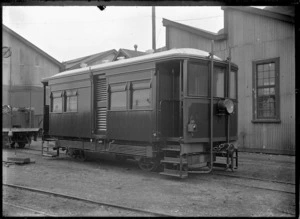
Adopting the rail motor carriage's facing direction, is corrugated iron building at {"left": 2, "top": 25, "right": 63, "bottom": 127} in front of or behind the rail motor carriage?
behind

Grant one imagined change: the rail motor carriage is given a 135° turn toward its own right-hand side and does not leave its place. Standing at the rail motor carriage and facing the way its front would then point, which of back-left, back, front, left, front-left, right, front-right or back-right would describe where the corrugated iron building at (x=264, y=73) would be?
back-right

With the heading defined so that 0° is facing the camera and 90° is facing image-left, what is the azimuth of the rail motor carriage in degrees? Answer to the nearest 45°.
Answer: approximately 315°
